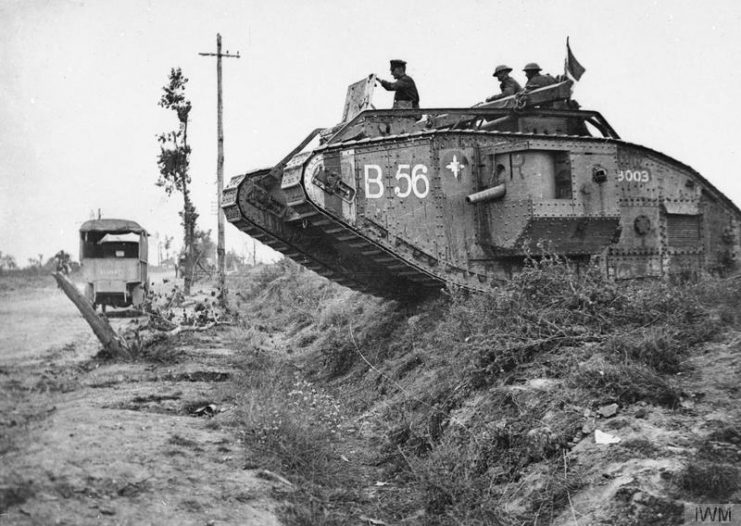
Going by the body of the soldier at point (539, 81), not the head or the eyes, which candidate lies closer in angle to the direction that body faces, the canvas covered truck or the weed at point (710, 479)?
the canvas covered truck

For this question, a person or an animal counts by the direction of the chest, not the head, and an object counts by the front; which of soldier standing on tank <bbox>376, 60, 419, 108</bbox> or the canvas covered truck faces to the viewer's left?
the soldier standing on tank

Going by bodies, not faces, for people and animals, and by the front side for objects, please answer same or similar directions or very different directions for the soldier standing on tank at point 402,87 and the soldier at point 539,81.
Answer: same or similar directions

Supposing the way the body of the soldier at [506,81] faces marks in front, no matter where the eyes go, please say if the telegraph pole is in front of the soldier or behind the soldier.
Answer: in front

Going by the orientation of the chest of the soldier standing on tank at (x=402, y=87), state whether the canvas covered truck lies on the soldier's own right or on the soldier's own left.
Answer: on the soldier's own right

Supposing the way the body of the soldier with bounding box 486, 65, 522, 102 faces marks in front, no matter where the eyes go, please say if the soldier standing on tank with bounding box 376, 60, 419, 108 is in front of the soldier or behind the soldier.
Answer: in front

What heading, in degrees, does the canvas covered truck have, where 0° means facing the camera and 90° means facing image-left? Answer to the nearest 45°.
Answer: approximately 180°

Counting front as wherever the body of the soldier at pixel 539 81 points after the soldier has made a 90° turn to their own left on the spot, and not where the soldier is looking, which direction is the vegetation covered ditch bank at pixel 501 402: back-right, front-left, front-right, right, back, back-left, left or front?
front

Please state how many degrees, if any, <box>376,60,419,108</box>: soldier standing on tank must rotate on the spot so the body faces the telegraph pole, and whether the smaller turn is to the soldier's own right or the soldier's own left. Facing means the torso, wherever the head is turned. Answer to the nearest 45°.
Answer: approximately 45° to the soldier's own right

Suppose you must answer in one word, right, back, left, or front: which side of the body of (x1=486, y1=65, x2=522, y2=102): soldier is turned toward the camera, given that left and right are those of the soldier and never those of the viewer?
left

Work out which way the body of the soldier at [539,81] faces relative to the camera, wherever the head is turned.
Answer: to the viewer's left

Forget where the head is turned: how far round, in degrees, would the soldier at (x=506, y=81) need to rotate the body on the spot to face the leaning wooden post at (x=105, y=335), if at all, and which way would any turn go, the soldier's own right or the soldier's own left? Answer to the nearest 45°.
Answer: approximately 45° to the soldier's own left

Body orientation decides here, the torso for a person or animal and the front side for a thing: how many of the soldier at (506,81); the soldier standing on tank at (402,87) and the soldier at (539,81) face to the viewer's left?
3

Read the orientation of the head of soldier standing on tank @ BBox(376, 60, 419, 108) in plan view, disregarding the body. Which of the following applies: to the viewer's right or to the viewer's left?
to the viewer's left

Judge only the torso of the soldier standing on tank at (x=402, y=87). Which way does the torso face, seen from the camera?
to the viewer's left
